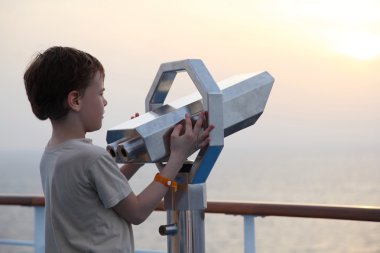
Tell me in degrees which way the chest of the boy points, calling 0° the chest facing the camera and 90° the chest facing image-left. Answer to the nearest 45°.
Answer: approximately 225°

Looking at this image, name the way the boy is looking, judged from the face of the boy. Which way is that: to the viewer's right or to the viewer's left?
to the viewer's right
